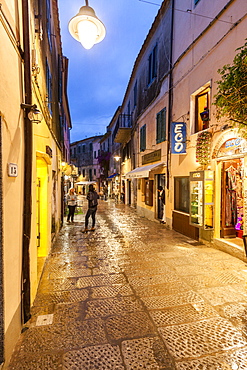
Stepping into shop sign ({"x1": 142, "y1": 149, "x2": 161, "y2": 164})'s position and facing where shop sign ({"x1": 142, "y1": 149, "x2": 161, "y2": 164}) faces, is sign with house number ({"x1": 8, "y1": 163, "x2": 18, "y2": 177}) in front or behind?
in front

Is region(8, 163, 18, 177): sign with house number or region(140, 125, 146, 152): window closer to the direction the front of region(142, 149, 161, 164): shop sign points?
the sign with house number

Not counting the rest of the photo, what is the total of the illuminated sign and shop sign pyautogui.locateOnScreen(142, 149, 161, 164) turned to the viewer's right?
0

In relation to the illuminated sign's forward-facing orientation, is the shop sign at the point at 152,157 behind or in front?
behind

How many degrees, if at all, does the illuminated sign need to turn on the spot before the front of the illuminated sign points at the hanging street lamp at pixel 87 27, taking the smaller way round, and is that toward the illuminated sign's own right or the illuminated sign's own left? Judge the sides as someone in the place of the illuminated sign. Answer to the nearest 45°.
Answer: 0° — it already faces it

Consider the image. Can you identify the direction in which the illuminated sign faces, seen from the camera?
facing the viewer

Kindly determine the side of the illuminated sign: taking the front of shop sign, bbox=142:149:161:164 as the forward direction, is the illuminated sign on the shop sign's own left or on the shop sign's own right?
on the shop sign's own left

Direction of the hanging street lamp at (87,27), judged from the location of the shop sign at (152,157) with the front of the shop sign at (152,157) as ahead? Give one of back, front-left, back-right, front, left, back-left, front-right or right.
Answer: front-left

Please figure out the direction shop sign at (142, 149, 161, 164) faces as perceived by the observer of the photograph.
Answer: facing the viewer and to the left of the viewer

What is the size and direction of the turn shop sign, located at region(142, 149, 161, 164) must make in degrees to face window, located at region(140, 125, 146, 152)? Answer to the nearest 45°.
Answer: approximately 135° to its right

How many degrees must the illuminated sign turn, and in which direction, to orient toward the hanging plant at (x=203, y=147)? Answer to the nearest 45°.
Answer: approximately 45° to its left

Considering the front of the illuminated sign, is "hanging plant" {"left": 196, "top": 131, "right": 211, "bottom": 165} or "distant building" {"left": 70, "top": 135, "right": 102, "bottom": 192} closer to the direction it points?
the hanging plant

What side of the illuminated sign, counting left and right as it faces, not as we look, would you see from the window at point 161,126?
back

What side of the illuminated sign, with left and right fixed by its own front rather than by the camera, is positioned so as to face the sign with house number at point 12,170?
front
